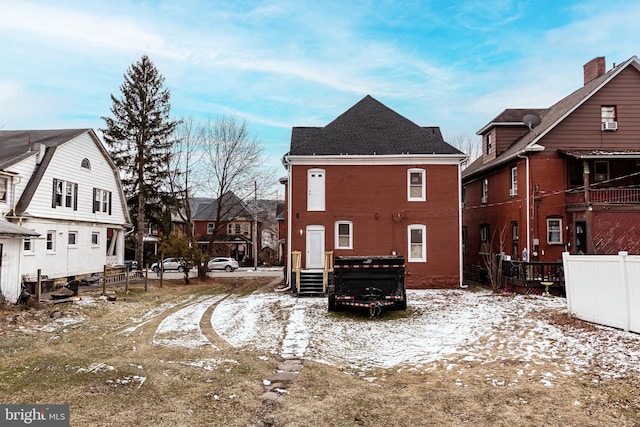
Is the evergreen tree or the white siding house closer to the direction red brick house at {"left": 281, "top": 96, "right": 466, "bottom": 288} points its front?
the evergreen tree

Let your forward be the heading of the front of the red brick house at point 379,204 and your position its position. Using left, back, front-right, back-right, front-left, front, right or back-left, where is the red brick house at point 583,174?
right

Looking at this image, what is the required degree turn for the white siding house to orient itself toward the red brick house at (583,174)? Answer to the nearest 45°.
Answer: approximately 90° to its right

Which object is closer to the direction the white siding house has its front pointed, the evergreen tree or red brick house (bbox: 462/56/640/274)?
the evergreen tree

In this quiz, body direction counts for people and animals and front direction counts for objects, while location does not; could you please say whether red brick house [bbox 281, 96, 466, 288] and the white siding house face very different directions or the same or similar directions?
same or similar directions

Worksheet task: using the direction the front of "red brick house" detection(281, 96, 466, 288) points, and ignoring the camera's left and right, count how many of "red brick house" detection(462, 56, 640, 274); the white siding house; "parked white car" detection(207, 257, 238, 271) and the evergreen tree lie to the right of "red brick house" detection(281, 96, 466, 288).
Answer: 1

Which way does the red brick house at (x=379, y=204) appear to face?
away from the camera

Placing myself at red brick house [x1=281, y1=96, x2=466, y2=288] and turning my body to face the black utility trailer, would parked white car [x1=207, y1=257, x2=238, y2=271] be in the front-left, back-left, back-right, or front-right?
back-right

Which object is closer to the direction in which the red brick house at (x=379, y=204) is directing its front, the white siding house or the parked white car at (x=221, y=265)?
the parked white car

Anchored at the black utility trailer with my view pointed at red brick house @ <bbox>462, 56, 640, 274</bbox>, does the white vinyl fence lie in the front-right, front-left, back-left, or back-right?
front-right

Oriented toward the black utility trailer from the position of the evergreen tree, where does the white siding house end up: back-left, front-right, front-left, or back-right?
front-right

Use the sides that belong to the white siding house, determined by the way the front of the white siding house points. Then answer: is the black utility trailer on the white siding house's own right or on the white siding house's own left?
on the white siding house's own right
